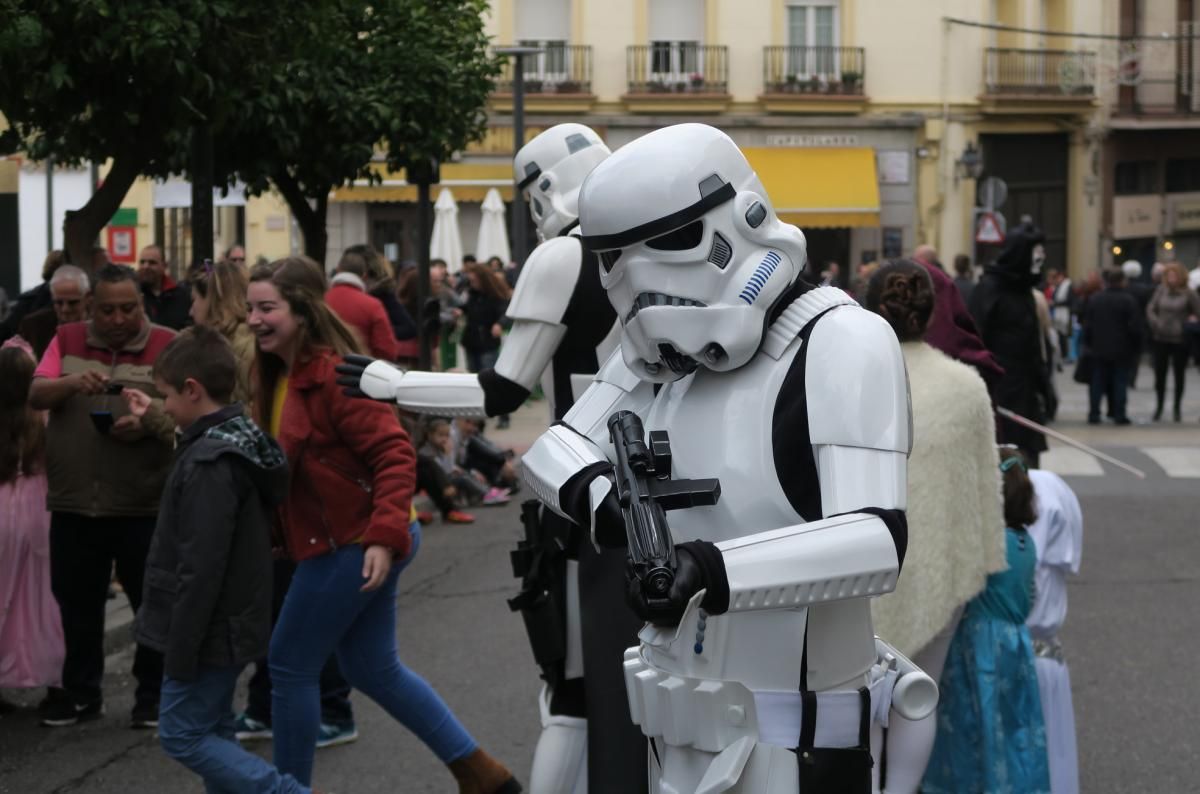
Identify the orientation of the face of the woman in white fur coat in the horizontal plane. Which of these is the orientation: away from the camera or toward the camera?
away from the camera

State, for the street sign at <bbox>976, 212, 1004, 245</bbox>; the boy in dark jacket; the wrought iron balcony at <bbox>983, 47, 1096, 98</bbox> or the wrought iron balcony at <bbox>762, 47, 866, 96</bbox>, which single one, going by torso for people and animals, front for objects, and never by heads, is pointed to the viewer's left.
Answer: the boy in dark jacket

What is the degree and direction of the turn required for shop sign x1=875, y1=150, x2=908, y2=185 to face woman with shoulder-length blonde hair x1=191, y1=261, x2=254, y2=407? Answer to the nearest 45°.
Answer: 0° — it already faces them

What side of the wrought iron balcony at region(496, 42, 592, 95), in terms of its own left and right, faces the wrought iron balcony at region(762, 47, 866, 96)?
left

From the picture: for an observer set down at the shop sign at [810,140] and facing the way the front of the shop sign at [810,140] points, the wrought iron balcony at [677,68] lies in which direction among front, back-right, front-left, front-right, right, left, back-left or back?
right

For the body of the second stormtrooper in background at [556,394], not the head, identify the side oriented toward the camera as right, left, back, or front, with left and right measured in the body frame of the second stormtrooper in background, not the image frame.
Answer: left

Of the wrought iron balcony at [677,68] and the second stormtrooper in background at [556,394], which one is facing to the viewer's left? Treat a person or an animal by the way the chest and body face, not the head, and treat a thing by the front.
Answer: the second stormtrooper in background

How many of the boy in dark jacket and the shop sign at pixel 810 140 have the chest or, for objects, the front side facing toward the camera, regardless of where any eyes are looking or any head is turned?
1

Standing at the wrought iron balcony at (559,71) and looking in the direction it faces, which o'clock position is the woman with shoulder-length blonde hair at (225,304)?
The woman with shoulder-length blonde hair is roughly at 12 o'clock from the wrought iron balcony.

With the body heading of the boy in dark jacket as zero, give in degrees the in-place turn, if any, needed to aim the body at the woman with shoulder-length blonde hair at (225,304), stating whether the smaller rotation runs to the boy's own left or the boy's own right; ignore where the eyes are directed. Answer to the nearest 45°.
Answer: approximately 90° to the boy's own right
